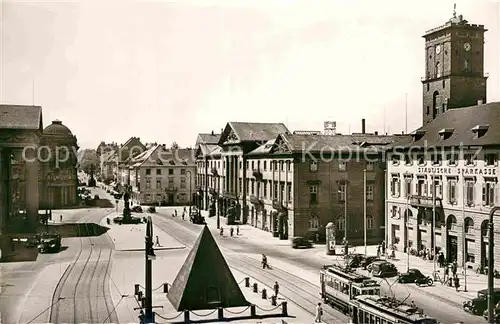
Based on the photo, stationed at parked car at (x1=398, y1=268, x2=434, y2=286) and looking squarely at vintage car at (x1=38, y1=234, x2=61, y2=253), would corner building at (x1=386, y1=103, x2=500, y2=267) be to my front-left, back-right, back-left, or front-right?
back-right

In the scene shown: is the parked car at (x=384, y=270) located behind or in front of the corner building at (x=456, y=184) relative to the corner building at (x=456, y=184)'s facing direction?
in front

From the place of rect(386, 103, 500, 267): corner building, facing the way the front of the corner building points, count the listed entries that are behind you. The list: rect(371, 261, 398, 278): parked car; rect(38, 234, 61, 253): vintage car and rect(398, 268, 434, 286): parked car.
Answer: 0

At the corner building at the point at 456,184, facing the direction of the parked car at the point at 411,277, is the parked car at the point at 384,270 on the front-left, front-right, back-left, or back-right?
front-right

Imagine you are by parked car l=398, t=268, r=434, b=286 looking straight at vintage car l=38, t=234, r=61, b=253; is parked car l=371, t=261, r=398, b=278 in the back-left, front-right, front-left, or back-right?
front-right

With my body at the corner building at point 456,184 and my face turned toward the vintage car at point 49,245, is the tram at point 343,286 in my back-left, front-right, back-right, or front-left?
front-left

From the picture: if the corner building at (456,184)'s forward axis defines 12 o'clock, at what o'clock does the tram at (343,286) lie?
The tram is roughly at 11 o'clock from the corner building.

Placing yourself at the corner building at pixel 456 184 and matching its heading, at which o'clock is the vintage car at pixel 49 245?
The vintage car is roughly at 1 o'clock from the corner building.

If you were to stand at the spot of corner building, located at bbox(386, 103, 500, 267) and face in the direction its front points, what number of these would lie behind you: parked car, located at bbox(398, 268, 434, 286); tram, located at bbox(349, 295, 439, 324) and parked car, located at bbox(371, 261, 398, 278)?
0

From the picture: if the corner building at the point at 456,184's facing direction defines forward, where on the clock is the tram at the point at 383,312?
The tram is roughly at 11 o'clock from the corner building.

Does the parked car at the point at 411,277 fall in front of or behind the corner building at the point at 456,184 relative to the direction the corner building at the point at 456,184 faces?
in front
